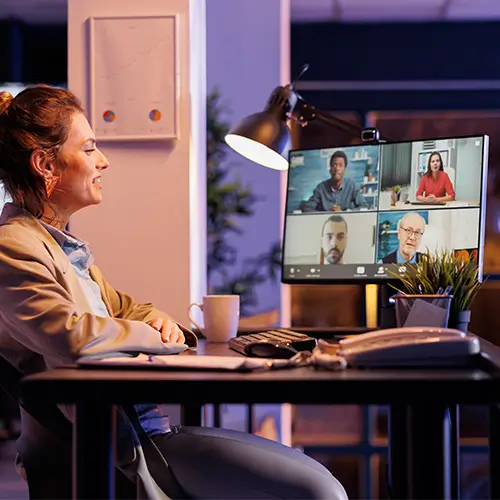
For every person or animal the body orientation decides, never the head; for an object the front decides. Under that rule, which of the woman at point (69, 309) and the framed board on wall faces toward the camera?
the framed board on wall

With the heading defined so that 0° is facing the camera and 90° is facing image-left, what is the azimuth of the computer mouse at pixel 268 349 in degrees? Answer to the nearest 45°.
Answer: approximately 270°

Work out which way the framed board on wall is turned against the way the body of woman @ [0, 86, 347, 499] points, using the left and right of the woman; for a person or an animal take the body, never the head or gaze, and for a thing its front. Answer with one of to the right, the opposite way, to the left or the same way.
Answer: to the right

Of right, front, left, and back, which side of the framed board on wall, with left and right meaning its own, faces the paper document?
front

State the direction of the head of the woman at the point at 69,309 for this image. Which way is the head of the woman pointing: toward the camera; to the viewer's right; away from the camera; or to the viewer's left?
to the viewer's right

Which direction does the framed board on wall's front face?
toward the camera

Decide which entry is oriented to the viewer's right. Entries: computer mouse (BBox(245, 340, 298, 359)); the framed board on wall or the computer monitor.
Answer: the computer mouse

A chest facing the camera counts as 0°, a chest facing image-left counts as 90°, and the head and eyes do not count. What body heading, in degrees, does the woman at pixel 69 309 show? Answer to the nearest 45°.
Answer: approximately 270°

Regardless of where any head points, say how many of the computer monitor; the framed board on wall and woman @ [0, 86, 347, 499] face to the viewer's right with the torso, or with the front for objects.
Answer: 1

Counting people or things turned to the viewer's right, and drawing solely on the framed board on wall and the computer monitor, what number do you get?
0

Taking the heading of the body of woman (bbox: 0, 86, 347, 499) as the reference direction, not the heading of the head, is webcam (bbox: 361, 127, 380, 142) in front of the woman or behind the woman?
in front

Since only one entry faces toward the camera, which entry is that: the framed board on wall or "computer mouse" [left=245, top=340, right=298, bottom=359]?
the framed board on wall

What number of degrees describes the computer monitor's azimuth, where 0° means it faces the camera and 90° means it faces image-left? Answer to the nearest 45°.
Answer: approximately 45°
